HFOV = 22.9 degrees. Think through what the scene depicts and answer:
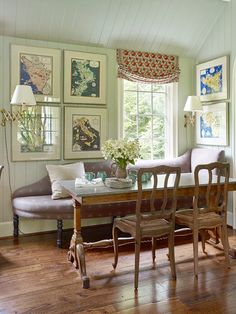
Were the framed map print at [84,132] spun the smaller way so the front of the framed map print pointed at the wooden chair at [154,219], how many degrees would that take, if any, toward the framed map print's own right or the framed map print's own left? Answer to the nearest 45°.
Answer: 0° — it already faces it

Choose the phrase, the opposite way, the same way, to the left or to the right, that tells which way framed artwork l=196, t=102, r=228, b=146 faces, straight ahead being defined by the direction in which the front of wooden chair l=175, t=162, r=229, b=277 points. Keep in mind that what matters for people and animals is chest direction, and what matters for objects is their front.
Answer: to the left

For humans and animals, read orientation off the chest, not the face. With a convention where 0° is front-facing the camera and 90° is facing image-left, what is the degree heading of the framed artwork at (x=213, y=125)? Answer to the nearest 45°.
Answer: approximately 45°

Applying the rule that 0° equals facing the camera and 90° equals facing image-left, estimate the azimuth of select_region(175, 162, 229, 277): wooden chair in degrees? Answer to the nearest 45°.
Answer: approximately 135°
